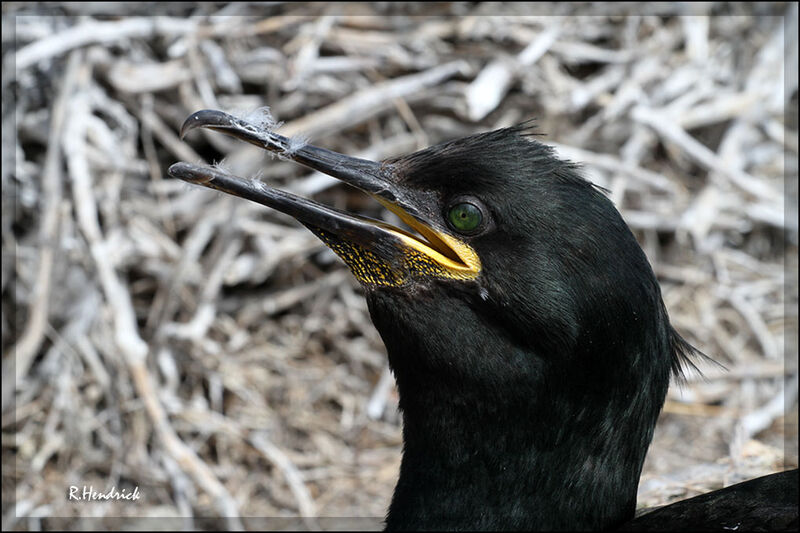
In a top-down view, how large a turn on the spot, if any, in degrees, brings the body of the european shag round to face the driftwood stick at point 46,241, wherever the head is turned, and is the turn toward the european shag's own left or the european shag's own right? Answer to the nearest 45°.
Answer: approximately 45° to the european shag's own right

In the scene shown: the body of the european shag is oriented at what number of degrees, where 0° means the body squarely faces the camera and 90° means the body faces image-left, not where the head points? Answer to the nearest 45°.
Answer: approximately 90°
